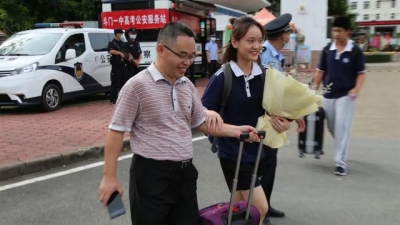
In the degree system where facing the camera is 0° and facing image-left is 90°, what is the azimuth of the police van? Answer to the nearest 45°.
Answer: approximately 45°

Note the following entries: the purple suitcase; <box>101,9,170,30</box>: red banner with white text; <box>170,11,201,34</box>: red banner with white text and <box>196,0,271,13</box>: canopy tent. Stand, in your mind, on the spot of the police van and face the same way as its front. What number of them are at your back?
3

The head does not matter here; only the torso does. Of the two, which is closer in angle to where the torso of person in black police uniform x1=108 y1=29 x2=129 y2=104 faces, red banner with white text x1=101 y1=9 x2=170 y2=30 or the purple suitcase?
the purple suitcase

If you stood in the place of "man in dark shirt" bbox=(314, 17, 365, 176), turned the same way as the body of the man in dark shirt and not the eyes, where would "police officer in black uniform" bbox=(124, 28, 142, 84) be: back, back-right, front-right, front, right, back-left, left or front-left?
right

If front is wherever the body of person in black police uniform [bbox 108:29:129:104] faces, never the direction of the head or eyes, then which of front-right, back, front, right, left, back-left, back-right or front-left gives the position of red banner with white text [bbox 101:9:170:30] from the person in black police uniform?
back-left

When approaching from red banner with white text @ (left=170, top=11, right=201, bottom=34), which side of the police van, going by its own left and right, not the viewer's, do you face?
back

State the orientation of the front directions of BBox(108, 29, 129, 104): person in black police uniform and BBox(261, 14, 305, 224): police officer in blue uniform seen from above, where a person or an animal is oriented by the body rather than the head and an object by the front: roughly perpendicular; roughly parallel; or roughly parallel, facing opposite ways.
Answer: roughly parallel

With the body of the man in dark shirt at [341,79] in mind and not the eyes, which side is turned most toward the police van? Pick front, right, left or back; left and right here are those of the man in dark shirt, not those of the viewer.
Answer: right
